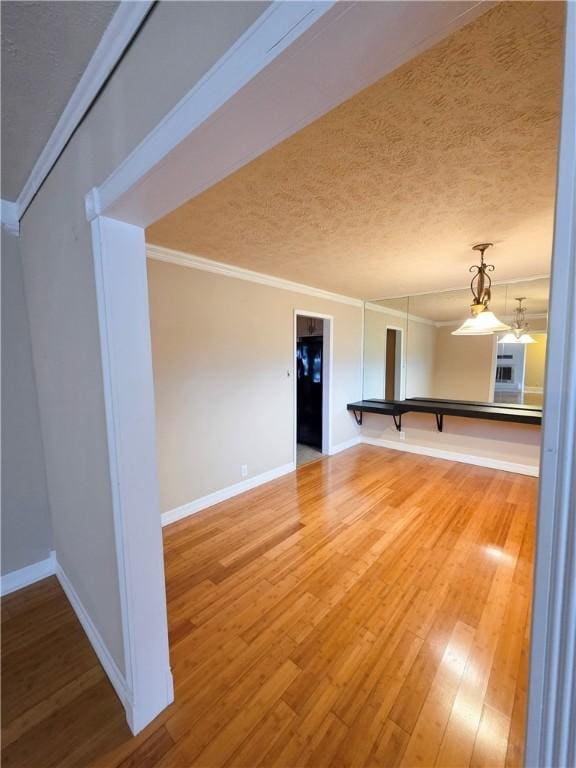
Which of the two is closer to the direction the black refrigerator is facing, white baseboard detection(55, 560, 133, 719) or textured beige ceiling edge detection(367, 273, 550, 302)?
the white baseboard

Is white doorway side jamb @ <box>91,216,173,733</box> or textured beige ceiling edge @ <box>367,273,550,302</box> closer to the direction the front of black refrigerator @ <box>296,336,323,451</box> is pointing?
the white doorway side jamb

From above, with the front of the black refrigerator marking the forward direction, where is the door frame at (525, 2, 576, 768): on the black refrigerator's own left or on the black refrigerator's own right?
on the black refrigerator's own left

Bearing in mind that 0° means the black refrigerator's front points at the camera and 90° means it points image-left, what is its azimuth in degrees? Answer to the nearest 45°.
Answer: approximately 45°

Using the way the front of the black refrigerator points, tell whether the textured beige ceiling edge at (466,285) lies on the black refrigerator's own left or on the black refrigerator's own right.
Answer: on the black refrigerator's own left

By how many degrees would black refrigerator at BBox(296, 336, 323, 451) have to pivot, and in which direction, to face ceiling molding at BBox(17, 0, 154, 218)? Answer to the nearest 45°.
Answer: approximately 45° to its left

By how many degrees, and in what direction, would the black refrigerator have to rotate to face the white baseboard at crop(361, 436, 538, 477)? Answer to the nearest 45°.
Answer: approximately 135° to its left

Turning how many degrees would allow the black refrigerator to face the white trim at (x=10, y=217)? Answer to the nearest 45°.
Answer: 0° — it already faces it

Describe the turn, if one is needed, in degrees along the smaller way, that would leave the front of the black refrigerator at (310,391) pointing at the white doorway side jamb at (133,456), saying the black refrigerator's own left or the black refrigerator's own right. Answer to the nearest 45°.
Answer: approximately 45° to the black refrigerator's own left
